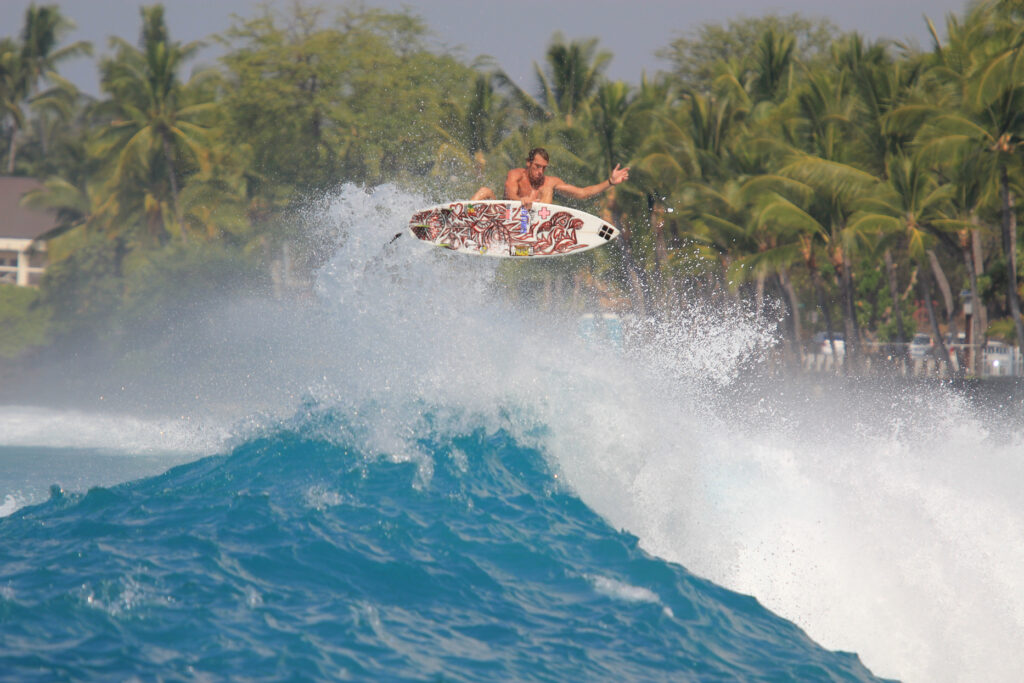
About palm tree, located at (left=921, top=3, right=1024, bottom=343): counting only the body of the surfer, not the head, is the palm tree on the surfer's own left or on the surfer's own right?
on the surfer's own left

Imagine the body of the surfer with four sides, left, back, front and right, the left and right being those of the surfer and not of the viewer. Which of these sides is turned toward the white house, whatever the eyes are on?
back

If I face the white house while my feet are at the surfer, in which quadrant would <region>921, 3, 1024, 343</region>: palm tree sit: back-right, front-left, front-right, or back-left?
front-right

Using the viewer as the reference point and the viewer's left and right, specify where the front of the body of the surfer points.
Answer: facing the viewer and to the right of the viewer

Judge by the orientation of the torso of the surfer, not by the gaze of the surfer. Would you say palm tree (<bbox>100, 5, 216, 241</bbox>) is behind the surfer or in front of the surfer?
behind

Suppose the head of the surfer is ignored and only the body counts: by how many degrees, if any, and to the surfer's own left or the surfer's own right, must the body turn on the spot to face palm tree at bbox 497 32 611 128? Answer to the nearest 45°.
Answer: approximately 135° to the surfer's own left
